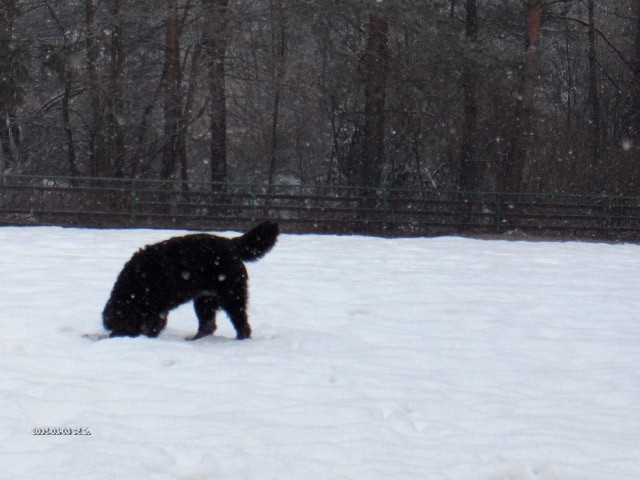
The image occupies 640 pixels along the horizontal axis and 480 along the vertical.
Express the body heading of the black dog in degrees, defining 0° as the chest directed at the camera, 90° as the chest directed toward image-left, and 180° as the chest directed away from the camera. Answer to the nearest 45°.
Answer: approximately 90°

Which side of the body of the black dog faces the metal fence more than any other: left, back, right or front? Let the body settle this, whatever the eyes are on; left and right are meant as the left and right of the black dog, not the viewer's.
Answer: right
